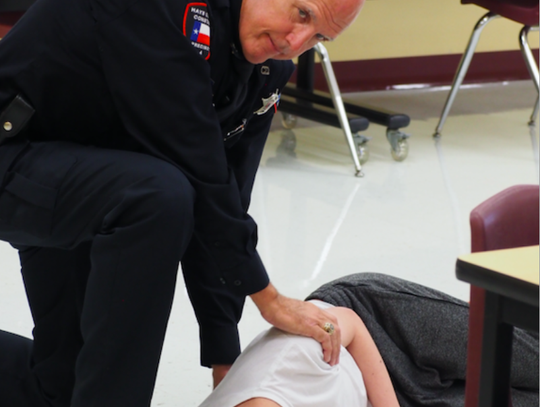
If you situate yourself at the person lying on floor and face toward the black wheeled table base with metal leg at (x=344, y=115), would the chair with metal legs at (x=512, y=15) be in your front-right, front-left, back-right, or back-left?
front-right

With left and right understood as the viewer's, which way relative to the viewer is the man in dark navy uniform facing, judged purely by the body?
facing the viewer and to the right of the viewer

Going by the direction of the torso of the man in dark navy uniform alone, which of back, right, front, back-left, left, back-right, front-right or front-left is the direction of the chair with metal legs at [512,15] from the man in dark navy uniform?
left

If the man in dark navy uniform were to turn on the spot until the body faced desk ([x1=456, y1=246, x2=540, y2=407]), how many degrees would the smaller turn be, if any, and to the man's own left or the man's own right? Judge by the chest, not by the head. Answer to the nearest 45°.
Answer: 0° — they already face it

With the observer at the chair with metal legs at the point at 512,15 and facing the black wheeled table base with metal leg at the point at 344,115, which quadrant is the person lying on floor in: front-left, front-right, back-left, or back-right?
front-left

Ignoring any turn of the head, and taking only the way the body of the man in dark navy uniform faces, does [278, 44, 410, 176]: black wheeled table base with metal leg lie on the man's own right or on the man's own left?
on the man's own left

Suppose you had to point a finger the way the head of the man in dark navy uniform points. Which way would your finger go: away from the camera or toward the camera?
toward the camera

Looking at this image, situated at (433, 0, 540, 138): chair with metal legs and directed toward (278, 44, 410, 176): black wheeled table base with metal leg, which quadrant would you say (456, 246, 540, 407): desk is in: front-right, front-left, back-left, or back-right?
front-left

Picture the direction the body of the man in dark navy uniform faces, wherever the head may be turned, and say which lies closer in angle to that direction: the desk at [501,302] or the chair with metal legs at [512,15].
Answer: the desk
